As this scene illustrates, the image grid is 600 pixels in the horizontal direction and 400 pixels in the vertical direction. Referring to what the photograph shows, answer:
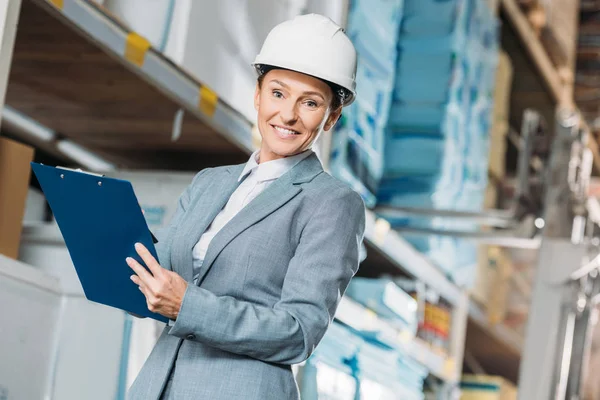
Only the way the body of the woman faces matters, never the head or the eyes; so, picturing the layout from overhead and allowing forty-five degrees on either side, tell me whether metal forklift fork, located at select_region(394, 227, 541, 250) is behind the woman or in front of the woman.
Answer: behind

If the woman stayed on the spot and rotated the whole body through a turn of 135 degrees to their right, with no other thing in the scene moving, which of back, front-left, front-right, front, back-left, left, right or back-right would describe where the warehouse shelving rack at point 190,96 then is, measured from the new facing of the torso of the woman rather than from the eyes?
front

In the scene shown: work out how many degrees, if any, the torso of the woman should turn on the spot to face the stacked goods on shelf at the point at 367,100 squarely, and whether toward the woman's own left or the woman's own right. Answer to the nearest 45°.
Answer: approximately 135° to the woman's own right

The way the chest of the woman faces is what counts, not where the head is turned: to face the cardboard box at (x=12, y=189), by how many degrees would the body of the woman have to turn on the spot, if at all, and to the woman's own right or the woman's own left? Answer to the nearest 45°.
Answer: approximately 90° to the woman's own right

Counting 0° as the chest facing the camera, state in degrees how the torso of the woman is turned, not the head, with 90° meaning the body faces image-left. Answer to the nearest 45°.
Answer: approximately 45°

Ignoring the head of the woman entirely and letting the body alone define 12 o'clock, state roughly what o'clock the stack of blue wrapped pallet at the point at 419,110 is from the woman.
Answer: The stack of blue wrapped pallet is roughly at 5 o'clock from the woman.

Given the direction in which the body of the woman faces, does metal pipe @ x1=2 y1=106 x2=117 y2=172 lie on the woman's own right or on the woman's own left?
on the woman's own right
